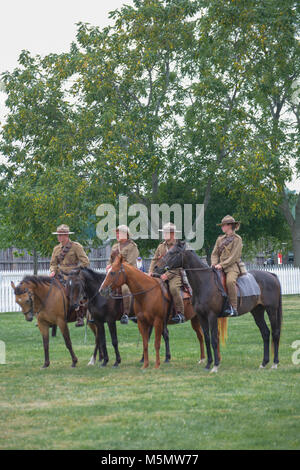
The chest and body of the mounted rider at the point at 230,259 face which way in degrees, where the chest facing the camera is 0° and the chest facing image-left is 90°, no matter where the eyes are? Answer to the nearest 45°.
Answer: approximately 45°

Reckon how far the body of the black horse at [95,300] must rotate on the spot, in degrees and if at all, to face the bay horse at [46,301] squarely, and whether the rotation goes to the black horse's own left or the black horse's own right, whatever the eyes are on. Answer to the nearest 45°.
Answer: approximately 45° to the black horse's own right

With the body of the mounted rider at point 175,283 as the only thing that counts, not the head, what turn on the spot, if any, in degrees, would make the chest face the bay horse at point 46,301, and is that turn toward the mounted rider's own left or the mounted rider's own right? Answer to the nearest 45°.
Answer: approximately 45° to the mounted rider's own right

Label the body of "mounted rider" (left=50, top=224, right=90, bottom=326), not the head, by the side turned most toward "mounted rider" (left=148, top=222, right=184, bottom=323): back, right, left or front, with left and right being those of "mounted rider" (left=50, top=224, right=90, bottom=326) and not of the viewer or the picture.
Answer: left

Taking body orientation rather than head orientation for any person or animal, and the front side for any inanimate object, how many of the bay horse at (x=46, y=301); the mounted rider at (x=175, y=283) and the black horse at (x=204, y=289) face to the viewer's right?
0

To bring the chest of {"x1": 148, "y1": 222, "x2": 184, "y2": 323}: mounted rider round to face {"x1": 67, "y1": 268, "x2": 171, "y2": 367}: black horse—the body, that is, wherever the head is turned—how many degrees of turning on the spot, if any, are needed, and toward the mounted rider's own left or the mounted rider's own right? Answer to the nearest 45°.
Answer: approximately 45° to the mounted rider's own right

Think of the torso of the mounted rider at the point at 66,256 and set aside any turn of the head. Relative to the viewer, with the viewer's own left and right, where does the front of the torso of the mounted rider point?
facing the viewer and to the left of the viewer

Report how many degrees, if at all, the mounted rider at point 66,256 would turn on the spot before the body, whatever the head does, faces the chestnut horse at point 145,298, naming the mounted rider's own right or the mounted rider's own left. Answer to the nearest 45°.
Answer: approximately 90° to the mounted rider's own left

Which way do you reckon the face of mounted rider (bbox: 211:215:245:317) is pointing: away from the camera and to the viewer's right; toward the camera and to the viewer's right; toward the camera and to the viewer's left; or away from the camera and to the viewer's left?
toward the camera and to the viewer's left

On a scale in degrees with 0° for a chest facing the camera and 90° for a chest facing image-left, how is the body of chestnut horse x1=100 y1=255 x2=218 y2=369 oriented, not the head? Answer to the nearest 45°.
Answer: approximately 45°

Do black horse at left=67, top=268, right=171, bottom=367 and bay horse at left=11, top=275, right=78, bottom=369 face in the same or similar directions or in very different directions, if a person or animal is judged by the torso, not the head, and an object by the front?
same or similar directions

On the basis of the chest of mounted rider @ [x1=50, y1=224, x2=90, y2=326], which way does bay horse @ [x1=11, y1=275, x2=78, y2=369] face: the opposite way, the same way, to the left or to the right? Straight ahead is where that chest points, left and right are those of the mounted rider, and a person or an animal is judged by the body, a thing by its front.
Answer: the same way

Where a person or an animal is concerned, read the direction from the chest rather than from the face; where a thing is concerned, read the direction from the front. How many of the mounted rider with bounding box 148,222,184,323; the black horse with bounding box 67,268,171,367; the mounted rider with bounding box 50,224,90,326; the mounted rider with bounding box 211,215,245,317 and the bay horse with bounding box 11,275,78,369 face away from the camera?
0

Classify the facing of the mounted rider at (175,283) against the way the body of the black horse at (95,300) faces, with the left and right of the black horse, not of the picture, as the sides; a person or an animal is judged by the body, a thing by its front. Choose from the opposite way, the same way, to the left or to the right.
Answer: the same way

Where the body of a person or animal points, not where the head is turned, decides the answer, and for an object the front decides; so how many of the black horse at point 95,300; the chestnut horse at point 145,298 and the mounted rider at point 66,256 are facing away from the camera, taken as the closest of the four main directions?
0

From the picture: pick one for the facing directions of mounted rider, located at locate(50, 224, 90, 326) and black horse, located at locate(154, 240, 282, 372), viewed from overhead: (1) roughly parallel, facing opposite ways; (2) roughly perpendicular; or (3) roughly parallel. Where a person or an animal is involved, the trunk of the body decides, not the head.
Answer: roughly parallel

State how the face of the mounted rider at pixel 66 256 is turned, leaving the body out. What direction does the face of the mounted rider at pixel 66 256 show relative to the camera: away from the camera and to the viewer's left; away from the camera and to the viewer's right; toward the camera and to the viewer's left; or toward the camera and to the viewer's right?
toward the camera and to the viewer's left
